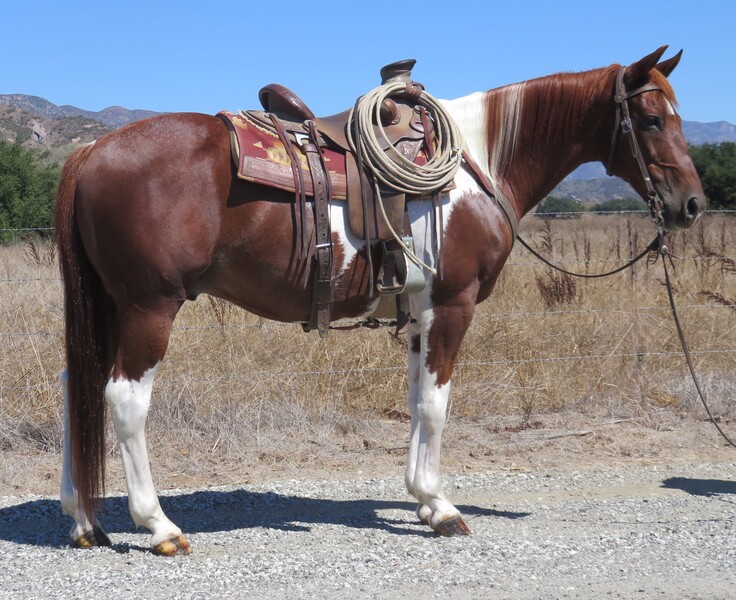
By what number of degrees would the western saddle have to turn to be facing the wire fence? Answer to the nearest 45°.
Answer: approximately 90° to its left

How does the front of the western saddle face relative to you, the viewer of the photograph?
facing to the right of the viewer

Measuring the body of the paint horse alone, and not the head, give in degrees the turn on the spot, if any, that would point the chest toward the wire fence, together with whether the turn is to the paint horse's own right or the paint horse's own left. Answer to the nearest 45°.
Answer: approximately 90° to the paint horse's own left

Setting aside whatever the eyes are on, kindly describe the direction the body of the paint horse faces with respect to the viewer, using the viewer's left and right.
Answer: facing to the right of the viewer

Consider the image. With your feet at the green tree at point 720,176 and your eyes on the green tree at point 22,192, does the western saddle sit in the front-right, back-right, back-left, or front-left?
front-left

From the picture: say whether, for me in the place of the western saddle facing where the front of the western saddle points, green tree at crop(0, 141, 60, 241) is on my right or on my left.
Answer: on my left

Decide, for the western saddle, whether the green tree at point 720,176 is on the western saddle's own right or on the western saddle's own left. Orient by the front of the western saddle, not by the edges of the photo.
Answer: on the western saddle's own left

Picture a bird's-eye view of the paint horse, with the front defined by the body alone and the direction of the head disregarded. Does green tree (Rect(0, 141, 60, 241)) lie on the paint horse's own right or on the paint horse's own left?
on the paint horse's own left
